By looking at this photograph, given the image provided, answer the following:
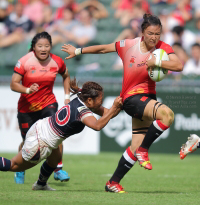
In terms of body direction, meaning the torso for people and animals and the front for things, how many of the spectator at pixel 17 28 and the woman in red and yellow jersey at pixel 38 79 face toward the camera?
2

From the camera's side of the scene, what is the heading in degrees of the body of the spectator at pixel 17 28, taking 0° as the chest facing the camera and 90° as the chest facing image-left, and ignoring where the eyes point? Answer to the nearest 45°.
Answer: approximately 0°

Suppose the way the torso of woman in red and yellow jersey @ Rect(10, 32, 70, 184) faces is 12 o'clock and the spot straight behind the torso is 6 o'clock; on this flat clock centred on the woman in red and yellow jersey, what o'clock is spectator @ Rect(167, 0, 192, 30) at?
The spectator is roughly at 7 o'clock from the woman in red and yellow jersey.

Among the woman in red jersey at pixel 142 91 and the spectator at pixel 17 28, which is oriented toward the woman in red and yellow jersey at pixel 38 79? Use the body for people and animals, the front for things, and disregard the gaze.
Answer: the spectator

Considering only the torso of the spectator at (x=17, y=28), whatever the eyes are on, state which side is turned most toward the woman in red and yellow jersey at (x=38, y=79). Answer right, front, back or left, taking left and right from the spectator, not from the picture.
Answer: front

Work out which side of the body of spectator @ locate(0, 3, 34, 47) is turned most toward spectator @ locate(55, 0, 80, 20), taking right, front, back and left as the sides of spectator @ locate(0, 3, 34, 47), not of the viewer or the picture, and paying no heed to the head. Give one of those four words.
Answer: left

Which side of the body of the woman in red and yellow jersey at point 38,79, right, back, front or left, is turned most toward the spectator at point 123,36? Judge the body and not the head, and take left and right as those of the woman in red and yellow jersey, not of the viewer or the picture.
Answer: back
